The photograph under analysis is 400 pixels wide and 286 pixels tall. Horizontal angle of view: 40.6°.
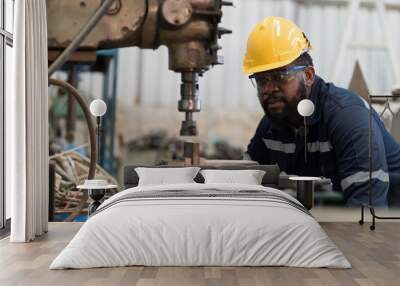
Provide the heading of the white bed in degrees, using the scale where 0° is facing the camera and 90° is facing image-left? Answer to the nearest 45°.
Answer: approximately 0°

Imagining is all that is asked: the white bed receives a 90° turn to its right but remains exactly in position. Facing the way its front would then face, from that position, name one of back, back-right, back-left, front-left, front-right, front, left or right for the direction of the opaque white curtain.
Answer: front-right
